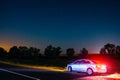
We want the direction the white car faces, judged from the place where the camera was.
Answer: facing away from the viewer and to the left of the viewer
